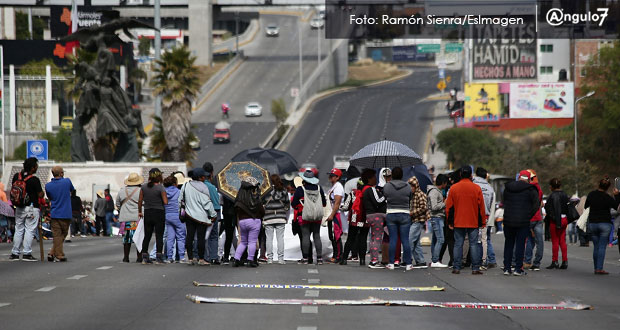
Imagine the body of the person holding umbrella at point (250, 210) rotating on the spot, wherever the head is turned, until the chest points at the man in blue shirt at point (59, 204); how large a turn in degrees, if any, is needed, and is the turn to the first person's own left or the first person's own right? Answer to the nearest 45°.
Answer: approximately 90° to the first person's own left

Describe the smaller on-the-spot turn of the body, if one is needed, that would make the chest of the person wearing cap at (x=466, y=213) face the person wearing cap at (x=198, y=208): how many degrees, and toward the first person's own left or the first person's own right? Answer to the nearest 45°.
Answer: approximately 90° to the first person's own left

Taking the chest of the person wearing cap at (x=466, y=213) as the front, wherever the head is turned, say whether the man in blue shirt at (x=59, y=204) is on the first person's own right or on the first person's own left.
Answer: on the first person's own left

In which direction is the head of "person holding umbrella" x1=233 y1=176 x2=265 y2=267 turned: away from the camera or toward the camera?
away from the camera

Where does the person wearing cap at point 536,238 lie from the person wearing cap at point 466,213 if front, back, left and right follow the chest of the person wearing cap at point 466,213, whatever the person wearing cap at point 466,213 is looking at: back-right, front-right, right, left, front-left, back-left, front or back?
front-right

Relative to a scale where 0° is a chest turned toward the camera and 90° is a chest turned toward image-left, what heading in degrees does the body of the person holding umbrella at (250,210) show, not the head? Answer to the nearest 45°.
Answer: approximately 180°

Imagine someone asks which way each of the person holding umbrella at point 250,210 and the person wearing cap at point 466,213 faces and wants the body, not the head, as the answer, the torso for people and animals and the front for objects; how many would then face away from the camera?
2

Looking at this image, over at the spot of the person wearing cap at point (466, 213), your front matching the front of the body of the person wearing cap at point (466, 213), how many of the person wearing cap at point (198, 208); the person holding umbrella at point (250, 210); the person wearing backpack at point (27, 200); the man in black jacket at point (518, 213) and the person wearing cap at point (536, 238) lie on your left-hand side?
3

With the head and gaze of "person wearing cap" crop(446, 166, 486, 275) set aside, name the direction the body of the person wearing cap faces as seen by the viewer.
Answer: away from the camera

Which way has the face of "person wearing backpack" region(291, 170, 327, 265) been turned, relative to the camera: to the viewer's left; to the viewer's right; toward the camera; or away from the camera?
away from the camera
